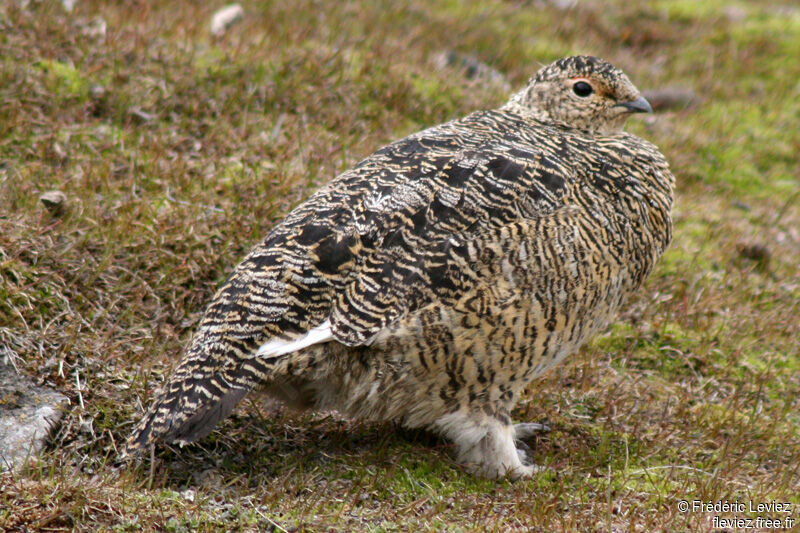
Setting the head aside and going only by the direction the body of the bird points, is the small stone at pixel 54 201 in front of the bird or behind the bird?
behind

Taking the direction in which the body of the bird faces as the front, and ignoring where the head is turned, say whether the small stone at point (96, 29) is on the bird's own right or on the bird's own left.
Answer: on the bird's own left

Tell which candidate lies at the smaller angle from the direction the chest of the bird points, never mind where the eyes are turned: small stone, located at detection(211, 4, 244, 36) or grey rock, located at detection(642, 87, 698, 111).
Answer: the grey rock

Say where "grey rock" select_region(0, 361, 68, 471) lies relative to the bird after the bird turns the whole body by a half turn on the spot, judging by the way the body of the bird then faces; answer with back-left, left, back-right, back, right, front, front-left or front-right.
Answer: front

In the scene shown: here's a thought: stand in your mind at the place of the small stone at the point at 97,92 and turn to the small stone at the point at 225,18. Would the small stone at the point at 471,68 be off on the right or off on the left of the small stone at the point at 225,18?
right

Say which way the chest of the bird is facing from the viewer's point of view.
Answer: to the viewer's right

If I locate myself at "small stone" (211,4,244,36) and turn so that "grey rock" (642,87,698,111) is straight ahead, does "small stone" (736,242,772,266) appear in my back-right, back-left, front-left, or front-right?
front-right

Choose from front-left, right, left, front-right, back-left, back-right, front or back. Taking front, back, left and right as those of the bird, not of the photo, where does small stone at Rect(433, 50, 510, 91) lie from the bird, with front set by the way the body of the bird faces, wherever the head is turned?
left

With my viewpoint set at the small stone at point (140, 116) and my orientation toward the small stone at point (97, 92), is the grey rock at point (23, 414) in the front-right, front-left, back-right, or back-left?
back-left

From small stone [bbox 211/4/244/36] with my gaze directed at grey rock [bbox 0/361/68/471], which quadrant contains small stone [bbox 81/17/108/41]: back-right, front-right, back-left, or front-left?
front-right

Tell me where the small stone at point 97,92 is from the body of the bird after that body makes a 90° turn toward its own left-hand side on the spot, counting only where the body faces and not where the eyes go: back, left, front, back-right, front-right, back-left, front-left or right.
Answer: front-left

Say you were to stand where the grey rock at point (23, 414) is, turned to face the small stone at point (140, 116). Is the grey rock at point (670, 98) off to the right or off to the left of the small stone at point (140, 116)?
right

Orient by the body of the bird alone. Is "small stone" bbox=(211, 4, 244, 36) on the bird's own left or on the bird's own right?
on the bird's own left
